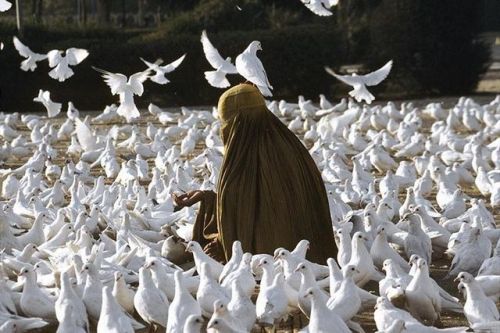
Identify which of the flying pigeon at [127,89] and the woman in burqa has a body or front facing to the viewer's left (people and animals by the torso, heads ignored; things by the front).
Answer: the woman in burqa

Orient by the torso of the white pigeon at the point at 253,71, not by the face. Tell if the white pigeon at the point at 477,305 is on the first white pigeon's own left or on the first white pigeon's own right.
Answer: on the first white pigeon's own left

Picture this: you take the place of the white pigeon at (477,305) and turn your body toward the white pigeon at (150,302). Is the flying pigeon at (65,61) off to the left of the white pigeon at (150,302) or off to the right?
right

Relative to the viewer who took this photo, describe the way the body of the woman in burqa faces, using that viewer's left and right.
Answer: facing to the left of the viewer

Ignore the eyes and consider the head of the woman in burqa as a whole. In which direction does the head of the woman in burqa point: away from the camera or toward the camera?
away from the camera
